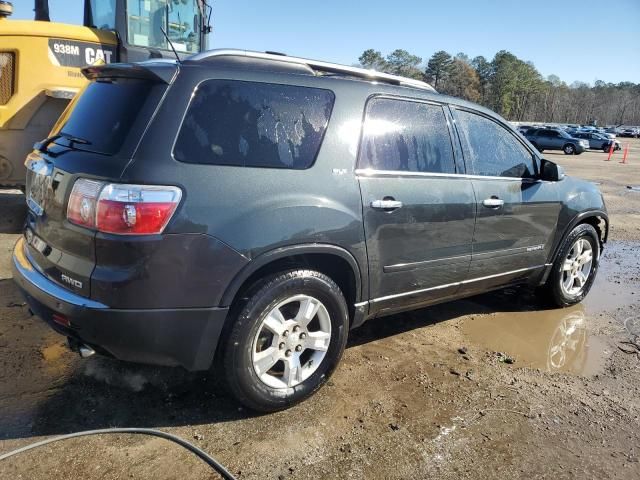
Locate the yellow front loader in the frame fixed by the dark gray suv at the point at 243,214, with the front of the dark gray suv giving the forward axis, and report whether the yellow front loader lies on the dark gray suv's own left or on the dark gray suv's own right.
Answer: on the dark gray suv's own left

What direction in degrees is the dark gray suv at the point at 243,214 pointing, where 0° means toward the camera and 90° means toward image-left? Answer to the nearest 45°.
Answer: approximately 225°

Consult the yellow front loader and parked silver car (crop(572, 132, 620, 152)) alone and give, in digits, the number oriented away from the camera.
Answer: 0

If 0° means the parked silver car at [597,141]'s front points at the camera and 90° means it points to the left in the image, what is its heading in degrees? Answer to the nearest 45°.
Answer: approximately 315°

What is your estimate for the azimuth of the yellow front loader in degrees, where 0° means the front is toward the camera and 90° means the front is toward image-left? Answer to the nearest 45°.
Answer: approximately 270°

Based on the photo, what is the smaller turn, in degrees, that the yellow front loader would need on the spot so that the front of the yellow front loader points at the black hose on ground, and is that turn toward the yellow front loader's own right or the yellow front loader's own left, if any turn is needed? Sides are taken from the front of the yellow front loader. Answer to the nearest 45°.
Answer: approximately 90° to the yellow front loader's own right

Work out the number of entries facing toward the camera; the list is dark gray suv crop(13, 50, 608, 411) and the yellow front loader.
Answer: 0

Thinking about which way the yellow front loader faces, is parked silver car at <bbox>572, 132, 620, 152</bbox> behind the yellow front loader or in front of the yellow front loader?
in front

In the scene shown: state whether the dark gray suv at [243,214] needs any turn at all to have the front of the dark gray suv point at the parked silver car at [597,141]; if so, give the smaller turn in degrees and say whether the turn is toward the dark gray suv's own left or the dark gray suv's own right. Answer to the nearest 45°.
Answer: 0° — it already faces it

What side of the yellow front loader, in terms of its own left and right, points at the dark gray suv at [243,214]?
right

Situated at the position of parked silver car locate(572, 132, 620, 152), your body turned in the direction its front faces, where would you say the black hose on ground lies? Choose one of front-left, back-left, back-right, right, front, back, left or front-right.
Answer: front-right

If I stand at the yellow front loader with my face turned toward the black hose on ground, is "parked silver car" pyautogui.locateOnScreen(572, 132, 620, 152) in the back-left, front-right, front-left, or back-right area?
back-left
